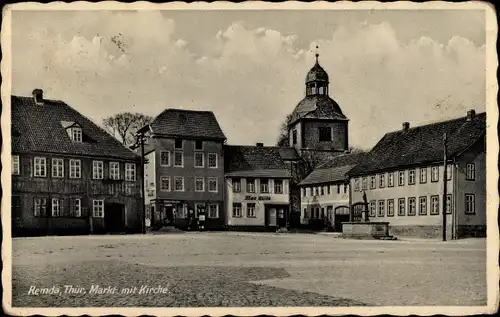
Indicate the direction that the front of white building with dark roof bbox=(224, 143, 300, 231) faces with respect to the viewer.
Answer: facing the viewer

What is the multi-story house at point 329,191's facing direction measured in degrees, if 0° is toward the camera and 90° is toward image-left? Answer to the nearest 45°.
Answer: approximately 45°

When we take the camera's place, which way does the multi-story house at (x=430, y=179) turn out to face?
facing the viewer and to the left of the viewer
